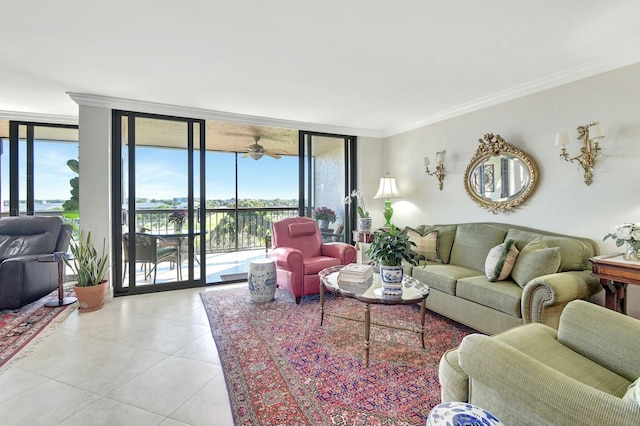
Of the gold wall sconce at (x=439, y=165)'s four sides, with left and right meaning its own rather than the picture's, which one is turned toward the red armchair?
front

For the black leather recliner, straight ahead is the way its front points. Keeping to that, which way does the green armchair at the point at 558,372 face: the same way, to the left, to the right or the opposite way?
the opposite way

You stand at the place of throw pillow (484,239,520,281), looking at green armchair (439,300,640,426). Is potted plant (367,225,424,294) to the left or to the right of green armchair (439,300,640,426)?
right

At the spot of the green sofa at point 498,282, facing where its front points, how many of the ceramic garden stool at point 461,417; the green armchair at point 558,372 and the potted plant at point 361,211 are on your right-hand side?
1

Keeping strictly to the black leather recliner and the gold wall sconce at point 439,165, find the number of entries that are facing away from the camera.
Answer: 0

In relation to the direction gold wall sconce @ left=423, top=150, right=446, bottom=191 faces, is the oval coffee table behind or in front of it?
in front

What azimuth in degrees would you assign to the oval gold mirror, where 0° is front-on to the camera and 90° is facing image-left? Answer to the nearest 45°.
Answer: approximately 45°

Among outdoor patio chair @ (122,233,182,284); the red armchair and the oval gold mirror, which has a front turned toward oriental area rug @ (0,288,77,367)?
the oval gold mirror

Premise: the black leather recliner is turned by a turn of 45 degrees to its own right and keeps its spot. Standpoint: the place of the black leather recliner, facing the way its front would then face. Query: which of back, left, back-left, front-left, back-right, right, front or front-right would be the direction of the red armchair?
back-left

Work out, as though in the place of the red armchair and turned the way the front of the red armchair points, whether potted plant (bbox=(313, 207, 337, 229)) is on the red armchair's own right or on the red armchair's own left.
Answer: on the red armchair's own left

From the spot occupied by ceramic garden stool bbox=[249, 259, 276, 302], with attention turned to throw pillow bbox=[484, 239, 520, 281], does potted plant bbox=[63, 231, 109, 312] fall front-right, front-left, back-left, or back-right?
back-right

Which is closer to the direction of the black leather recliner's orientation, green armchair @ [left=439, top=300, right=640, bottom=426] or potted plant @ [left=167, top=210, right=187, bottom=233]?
the green armchair

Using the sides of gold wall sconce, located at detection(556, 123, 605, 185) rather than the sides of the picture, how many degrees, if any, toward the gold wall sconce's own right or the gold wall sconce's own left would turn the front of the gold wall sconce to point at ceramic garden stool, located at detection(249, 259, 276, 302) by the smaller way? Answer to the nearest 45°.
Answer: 0° — it already faces it

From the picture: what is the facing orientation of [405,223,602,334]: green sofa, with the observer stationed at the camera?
facing the viewer and to the left of the viewer

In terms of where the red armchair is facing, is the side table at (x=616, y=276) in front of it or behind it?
in front
